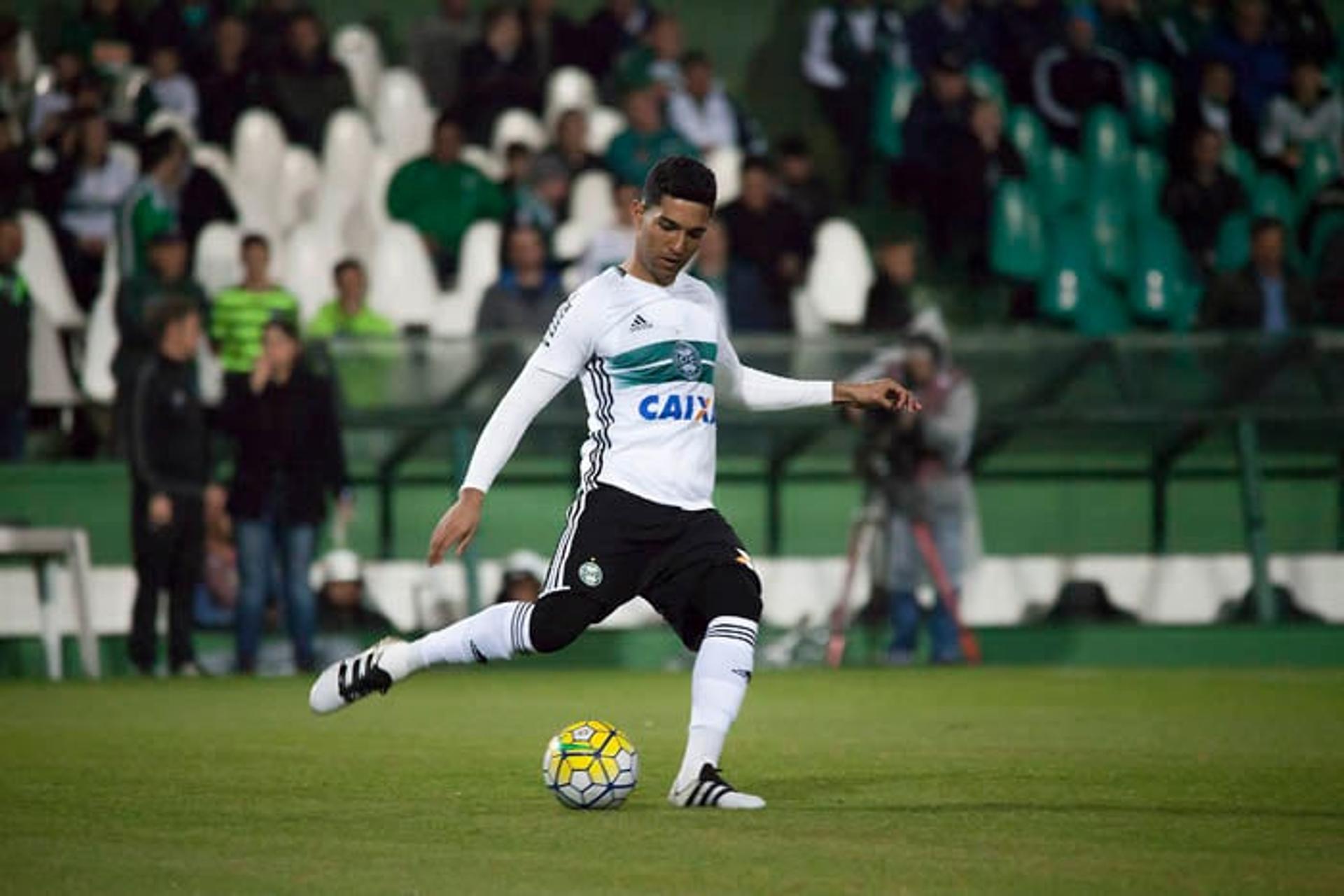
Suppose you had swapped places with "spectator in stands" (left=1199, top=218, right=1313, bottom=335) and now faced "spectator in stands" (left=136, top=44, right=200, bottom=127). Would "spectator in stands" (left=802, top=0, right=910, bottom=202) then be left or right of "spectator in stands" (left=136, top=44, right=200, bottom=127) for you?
right

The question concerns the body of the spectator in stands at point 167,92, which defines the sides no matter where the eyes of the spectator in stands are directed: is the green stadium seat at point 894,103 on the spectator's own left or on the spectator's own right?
on the spectator's own left

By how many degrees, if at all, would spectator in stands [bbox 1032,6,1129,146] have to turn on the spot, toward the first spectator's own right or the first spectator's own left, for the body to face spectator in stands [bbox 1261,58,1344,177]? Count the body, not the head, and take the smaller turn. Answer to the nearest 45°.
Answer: approximately 135° to the first spectator's own left

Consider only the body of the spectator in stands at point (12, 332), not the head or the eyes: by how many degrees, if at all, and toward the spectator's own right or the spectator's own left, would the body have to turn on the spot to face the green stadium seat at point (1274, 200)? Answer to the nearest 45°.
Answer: approximately 90° to the spectator's own left

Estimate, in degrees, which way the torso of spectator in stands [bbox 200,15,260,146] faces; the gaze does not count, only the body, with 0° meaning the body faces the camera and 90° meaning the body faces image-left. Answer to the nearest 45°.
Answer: approximately 0°

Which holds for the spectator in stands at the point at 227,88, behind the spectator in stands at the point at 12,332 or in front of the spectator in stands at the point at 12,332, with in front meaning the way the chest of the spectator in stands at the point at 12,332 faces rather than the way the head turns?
behind
